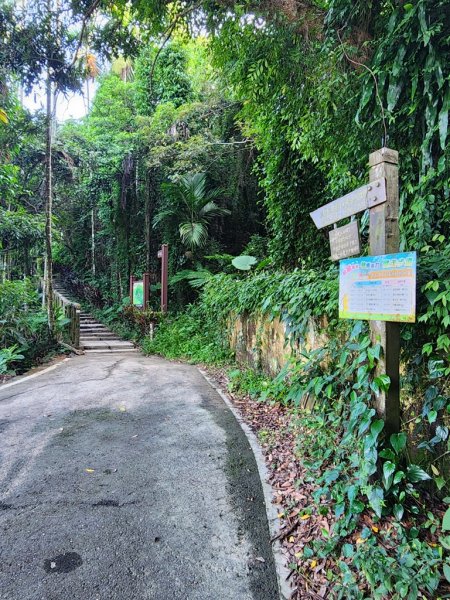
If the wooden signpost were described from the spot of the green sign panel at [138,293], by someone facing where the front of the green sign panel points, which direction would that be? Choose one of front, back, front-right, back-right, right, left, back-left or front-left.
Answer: front

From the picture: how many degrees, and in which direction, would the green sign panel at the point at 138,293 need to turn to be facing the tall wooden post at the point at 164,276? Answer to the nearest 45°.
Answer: approximately 45° to its left

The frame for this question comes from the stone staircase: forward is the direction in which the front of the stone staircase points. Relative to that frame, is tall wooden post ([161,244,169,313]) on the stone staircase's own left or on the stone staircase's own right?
on the stone staircase's own left

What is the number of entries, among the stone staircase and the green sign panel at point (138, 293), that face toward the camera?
2

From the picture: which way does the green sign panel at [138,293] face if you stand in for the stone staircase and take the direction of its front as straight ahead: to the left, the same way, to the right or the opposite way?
the same way

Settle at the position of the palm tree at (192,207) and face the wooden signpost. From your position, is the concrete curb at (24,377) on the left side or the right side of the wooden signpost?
right

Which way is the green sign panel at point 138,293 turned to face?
toward the camera
